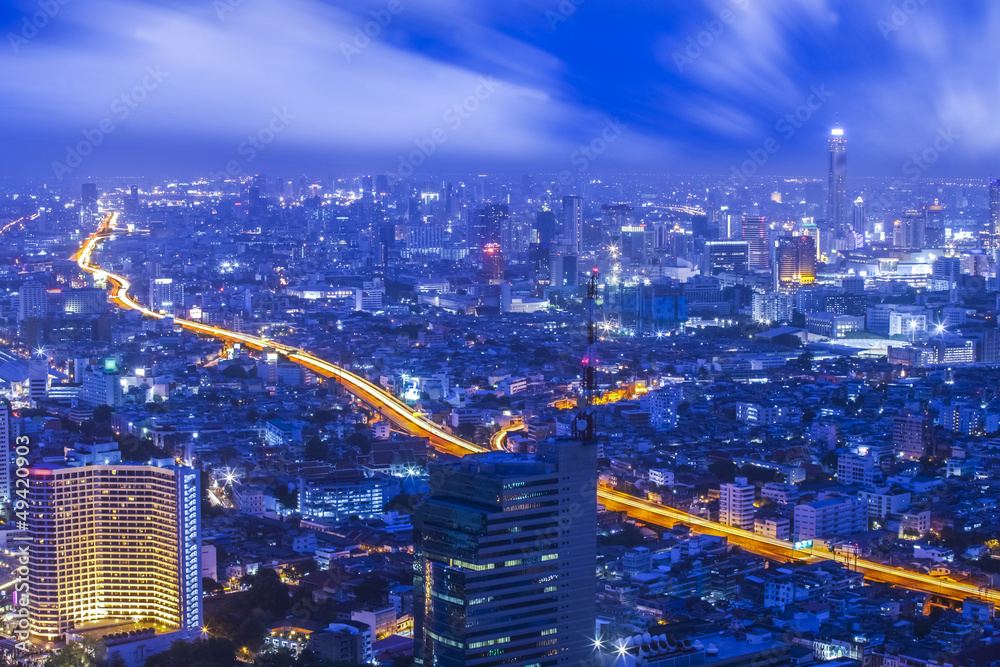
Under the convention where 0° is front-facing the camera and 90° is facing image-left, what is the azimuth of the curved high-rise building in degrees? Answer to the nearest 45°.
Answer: approximately 0°

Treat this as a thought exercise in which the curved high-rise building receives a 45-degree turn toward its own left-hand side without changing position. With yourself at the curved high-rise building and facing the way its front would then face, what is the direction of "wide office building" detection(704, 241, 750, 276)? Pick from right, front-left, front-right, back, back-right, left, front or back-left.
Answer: left

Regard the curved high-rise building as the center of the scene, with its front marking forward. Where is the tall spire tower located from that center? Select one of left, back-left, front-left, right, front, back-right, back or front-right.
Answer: back-left

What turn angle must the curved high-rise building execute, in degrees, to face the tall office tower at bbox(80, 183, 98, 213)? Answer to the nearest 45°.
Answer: approximately 180°

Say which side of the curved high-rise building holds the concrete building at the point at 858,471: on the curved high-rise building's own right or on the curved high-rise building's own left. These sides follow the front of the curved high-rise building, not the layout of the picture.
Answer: on the curved high-rise building's own left

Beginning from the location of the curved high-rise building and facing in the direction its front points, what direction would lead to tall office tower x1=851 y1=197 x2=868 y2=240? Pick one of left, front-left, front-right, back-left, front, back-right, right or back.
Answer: back-left

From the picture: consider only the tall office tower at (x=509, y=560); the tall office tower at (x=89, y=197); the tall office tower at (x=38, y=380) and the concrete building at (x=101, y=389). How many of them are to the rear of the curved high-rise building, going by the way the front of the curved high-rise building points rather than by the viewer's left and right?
3

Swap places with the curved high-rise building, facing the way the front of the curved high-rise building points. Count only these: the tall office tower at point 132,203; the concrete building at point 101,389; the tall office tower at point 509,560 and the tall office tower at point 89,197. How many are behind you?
3

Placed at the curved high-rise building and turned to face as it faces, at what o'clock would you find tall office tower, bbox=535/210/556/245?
The tall office tower is roughly at 7 o'clock from the curved high-rise building.

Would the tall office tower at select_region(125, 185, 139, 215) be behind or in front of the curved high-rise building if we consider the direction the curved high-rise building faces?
behind

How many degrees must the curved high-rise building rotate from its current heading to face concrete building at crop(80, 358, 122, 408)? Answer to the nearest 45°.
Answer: approximately 180°
